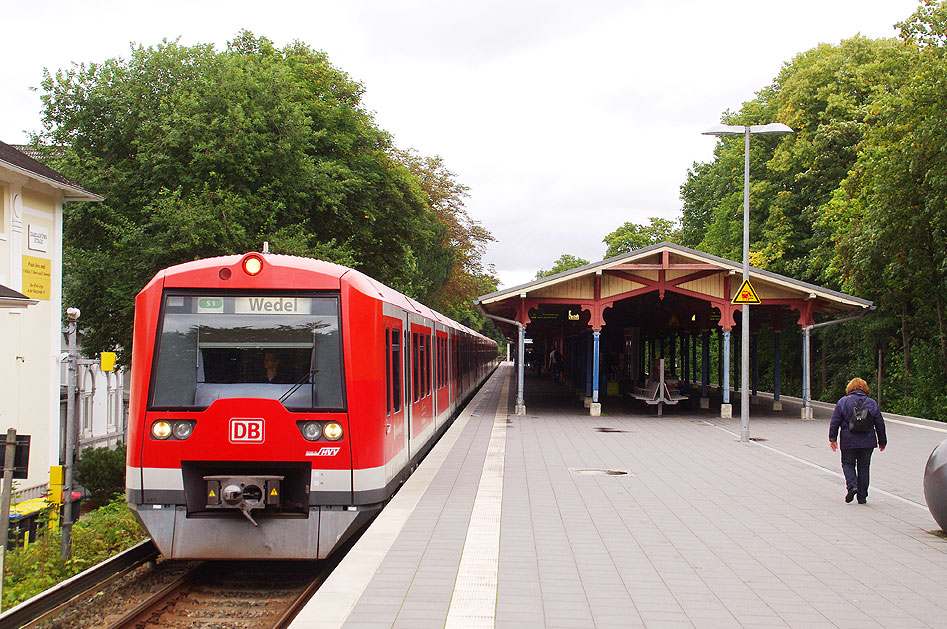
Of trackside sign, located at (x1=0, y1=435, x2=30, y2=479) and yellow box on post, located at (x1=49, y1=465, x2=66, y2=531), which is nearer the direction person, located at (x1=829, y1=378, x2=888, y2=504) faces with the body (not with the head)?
the yellow box on post

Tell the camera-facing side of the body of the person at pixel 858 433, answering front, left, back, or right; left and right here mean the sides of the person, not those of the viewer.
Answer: back

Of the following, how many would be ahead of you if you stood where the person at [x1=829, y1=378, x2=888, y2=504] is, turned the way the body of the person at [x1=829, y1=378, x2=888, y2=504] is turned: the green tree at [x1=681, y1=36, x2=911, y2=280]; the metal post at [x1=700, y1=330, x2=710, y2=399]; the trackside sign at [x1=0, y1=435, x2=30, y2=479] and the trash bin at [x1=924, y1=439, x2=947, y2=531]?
2

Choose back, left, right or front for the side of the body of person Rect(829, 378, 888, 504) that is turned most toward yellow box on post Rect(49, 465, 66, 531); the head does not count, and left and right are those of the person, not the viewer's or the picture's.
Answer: left

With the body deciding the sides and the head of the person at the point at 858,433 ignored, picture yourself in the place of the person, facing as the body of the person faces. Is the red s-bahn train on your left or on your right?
on your left

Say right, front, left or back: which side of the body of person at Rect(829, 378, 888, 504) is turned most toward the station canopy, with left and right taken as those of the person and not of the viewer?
front

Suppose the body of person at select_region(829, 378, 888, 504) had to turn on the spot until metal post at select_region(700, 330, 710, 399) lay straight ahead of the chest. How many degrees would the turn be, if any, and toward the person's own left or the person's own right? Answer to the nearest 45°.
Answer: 0° — they already face it

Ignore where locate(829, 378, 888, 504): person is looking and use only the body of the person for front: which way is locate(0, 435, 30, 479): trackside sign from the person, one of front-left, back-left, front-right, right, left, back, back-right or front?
back-left

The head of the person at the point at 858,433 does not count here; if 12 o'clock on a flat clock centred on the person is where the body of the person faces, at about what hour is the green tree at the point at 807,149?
The green tree is roughly at 12 o'clock from the person.

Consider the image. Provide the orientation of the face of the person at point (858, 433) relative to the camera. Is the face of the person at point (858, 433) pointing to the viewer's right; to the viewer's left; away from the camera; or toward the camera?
away from the camera

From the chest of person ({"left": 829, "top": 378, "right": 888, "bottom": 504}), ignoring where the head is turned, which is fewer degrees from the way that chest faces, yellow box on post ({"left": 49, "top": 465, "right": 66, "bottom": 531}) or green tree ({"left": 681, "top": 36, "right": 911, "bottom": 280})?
the green tree

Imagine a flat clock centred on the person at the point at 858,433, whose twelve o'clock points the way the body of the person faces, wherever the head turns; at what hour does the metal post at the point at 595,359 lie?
The metal post is roughly at 11 o'clock from the person.

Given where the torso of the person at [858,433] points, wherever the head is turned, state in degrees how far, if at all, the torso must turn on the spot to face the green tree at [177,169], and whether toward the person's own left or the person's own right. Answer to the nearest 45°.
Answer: approximately 45° to the person's own left

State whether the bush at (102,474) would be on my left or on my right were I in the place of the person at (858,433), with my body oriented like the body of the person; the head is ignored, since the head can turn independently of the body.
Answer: on my left
